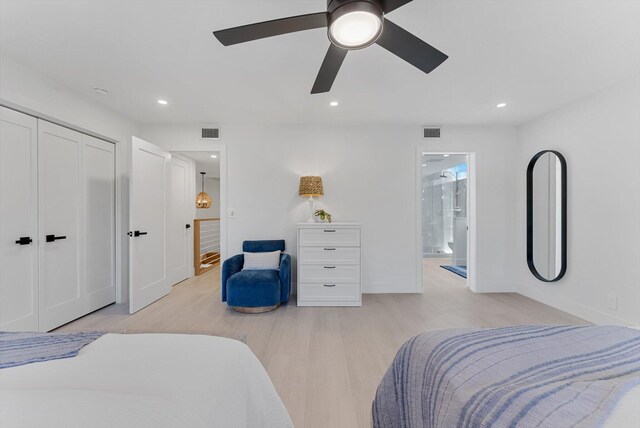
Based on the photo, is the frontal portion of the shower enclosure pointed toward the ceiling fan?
yes

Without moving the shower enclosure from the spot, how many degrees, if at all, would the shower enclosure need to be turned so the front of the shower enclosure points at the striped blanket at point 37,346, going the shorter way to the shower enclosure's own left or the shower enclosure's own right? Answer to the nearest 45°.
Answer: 0° — it already faces it

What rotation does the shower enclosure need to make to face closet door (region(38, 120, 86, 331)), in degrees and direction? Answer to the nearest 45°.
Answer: approximately 45° to its right

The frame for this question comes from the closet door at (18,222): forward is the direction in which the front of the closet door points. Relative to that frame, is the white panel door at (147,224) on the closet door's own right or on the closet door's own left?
on the closet door's own left

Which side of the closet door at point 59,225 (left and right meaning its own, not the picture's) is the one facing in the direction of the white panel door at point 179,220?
left

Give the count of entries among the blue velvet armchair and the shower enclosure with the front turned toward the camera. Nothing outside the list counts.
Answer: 2

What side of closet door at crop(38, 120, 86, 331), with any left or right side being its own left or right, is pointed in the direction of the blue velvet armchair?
front

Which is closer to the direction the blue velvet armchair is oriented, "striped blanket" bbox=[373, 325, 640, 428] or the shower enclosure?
the striped blanket

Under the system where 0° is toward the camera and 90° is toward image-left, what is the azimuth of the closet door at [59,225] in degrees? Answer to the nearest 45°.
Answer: approximately 315°

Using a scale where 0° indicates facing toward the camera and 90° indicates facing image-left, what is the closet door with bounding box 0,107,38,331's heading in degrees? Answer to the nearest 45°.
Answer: approximately 315°

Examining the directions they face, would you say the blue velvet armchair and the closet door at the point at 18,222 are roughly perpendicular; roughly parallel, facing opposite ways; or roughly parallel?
roughly perpendicular

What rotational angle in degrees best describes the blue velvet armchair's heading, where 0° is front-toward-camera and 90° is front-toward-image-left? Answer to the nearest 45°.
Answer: approximately 0°
